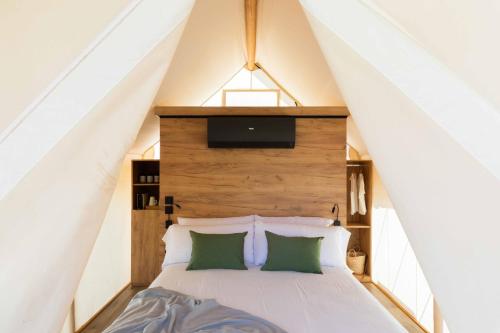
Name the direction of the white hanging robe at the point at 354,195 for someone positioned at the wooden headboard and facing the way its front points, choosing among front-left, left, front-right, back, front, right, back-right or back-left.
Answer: back-left

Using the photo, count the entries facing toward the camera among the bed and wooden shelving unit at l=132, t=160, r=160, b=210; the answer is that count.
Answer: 2

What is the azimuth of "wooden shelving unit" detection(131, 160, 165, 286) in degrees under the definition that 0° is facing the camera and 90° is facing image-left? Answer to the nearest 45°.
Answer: approximately 0°

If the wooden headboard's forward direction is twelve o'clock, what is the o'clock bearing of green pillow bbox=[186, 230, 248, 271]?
The green pillow is roughly at 1 o'clock from the wooden headboard.

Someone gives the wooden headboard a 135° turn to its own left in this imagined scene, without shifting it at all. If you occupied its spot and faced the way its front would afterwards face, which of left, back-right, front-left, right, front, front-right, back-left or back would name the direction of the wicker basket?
front

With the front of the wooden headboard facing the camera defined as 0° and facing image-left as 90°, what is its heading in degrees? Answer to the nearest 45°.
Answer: approximately 0°

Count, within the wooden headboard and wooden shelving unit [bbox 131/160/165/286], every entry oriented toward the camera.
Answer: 2

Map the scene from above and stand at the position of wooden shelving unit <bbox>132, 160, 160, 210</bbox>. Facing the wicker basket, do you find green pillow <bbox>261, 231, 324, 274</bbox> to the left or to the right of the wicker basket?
right

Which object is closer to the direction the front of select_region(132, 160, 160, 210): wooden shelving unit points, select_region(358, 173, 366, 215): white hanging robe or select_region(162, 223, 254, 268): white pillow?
the white pillow
